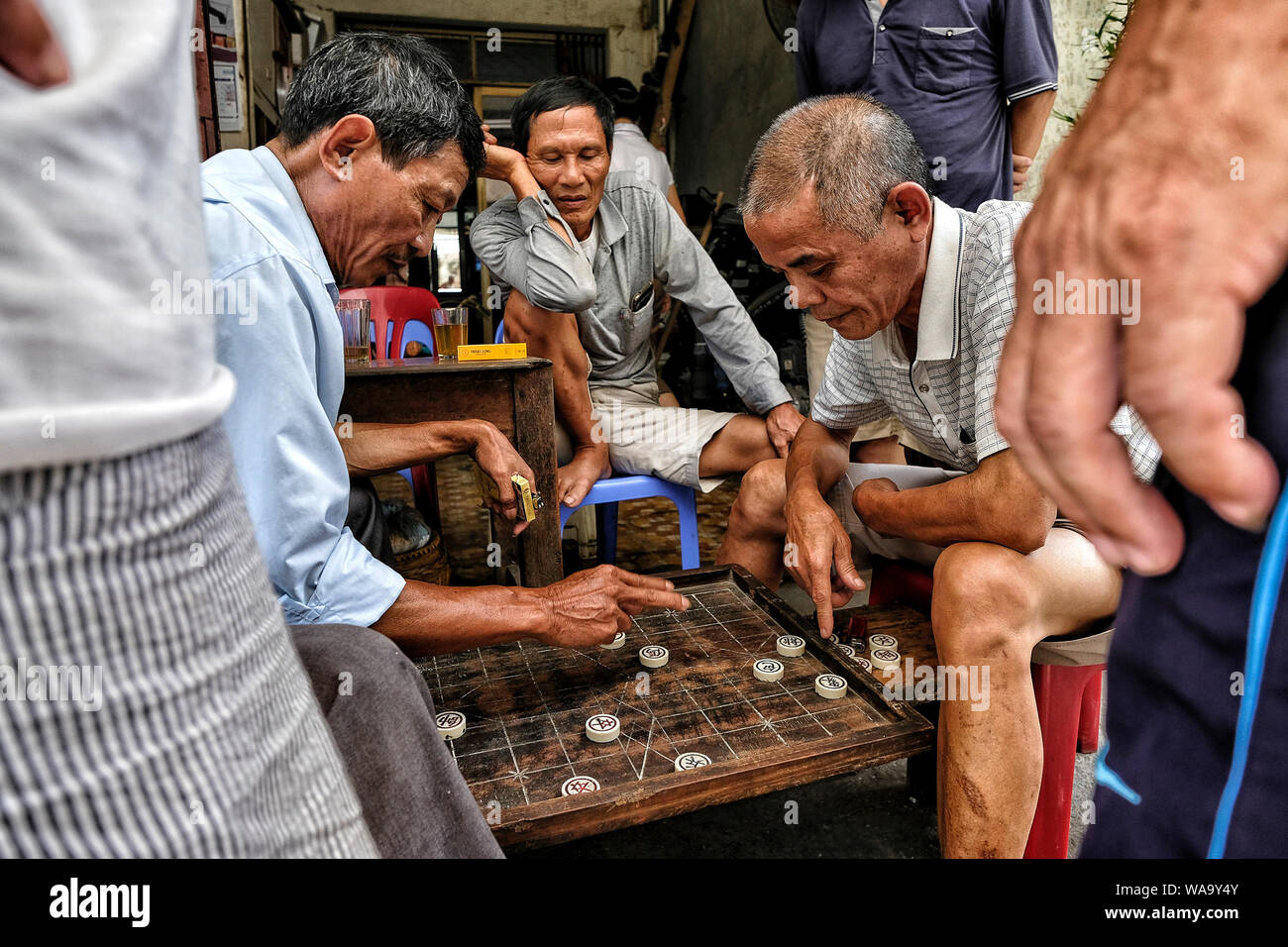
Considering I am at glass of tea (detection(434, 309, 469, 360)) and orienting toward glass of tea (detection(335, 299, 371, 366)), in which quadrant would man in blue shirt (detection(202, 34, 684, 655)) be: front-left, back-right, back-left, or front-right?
front-left

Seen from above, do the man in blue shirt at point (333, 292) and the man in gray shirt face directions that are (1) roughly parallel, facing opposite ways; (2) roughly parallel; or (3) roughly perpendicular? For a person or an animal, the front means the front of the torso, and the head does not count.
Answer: roughly perpendicular

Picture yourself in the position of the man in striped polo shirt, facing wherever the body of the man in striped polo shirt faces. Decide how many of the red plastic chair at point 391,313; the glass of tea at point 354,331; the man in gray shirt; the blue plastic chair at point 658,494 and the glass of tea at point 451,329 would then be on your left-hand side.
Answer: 0

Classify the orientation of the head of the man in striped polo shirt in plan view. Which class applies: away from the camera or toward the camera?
toward the camera

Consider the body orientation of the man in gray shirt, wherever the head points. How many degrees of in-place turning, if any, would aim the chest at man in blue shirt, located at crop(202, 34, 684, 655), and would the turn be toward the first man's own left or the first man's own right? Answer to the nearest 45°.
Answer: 0° — they already face them

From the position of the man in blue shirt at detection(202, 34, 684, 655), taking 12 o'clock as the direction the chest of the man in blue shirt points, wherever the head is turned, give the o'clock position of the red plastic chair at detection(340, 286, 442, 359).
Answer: The red plastic chair is roughly at 9 o'clock from the man in blue shirt.

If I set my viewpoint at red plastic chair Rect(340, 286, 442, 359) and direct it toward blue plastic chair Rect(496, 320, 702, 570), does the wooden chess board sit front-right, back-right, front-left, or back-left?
front-right

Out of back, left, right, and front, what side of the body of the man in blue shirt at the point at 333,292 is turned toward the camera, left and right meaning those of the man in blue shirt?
right

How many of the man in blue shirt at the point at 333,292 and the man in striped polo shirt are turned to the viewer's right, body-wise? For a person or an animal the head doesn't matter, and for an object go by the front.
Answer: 1

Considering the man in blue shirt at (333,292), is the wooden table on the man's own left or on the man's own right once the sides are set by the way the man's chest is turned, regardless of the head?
on the man's own left

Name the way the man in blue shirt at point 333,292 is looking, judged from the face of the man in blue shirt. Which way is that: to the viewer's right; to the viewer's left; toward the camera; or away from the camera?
to the viewer's right

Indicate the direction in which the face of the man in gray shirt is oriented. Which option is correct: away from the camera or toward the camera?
toward the camera

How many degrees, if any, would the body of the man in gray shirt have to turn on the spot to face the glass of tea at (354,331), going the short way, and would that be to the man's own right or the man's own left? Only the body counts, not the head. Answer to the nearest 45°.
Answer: approximately 45° to the man's own right

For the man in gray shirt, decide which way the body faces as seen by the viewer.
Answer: toward the camera

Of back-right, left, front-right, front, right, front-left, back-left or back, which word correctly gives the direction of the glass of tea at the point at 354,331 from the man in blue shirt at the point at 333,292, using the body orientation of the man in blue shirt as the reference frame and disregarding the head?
left

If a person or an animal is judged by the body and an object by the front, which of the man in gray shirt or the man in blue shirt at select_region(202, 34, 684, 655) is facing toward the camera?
the man in gray shirt
